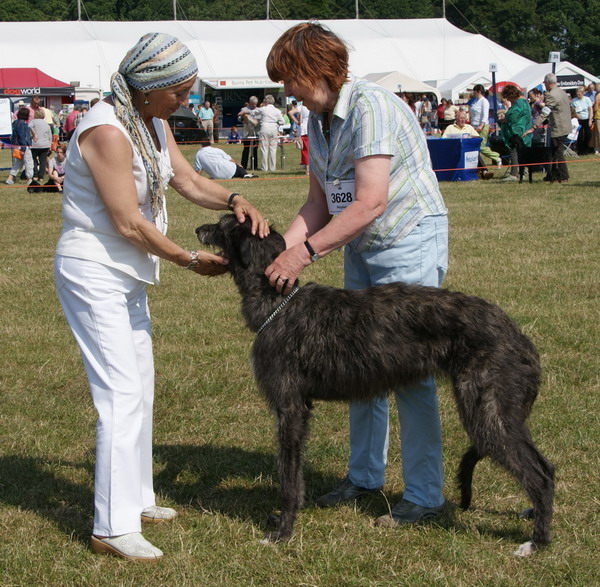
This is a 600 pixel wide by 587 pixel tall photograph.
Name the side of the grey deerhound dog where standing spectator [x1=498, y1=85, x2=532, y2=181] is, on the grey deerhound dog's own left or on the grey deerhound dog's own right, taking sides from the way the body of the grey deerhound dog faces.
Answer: on the grey deerhound dog's own right

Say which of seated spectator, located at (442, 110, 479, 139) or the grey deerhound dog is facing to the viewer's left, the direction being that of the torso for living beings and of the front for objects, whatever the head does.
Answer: the grey deerhound dog

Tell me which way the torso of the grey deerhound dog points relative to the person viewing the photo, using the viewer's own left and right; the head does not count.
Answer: facing to the left of the viewer

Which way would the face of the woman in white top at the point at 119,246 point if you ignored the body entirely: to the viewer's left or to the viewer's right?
to the viewer's right

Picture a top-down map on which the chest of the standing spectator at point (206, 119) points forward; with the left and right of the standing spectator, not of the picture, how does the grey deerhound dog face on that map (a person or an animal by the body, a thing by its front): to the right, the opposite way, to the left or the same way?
to the right

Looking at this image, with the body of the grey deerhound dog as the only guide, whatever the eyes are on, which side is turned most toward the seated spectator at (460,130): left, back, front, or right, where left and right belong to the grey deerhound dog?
right

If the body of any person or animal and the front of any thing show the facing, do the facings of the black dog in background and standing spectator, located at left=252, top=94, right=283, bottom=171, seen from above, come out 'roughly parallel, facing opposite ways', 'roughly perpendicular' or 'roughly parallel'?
roughly perpendicular

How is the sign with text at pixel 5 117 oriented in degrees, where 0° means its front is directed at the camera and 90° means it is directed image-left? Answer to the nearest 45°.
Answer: approximately 0°

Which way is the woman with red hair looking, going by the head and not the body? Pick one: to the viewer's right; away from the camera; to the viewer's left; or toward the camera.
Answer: to the viewer's left

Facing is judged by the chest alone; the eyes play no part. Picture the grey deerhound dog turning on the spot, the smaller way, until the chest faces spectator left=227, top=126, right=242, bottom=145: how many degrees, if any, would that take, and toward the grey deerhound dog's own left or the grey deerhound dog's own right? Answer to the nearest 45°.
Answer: approximately 90° to the grey deerhound dog's own right

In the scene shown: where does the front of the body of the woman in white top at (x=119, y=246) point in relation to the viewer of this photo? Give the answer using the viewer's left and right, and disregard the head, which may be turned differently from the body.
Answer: facing to the right of the viewer

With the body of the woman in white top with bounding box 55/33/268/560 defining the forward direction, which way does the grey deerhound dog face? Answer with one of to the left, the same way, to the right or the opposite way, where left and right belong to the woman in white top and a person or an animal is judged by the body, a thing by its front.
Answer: the opposite way

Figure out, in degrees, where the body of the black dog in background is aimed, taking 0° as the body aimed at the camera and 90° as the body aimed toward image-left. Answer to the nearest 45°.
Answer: approximately 90°
